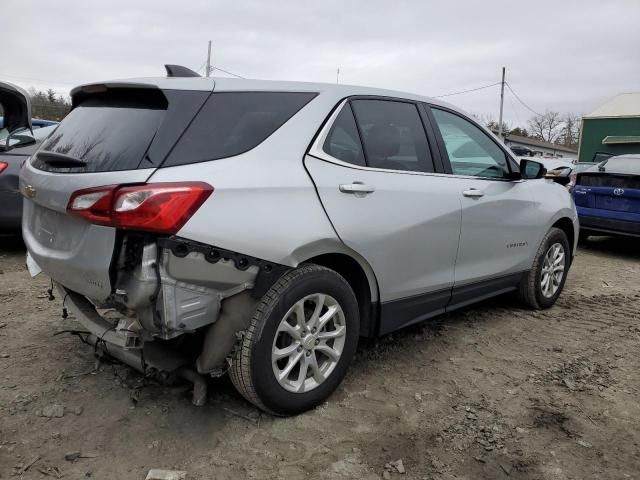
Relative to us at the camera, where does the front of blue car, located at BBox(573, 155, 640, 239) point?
facing away from the viewer

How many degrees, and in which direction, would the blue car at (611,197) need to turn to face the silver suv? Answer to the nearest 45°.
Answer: approximately 180°

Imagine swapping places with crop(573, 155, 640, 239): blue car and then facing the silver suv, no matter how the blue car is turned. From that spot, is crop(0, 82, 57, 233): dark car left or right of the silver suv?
right

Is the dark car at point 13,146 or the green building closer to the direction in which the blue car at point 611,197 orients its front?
the green building

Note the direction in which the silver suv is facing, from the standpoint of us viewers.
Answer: facing away from the viewer and to the right of the viewer

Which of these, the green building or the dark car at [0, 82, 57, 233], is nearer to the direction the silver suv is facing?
the green building

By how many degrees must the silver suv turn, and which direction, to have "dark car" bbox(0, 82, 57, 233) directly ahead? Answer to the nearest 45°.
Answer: approximately 90° to its left

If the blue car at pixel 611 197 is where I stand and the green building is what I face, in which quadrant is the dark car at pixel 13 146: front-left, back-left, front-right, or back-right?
back-left

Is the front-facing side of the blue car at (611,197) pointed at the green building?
yes

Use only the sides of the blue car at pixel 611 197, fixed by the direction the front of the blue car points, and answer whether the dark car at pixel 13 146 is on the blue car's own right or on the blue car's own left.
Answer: on the blue car's own left

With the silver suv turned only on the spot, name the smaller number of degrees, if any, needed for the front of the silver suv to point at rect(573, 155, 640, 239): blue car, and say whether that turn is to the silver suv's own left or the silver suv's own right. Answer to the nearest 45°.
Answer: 0° — it already faces it
